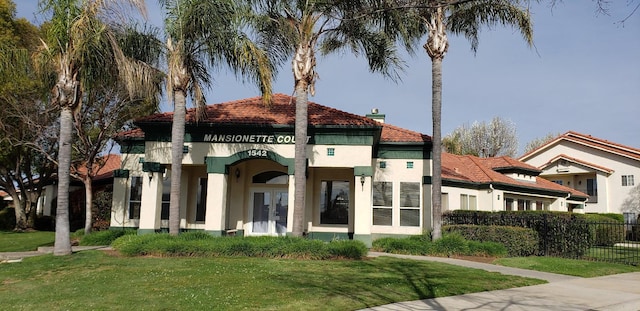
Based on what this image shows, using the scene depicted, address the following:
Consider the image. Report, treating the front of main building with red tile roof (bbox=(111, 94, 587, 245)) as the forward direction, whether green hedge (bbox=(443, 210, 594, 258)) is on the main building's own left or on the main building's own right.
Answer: on the main building's own left

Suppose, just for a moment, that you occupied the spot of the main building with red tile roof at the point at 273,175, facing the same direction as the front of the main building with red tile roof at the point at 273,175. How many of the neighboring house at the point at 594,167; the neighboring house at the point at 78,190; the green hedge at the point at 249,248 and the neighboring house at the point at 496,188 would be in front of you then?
1

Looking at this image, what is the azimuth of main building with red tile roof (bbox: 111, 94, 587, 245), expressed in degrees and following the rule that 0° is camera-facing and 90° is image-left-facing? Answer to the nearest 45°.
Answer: approximately 0°

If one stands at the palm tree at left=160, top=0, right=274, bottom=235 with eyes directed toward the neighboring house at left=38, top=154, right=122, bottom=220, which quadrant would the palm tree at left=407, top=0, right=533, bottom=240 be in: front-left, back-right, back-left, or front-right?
back-right

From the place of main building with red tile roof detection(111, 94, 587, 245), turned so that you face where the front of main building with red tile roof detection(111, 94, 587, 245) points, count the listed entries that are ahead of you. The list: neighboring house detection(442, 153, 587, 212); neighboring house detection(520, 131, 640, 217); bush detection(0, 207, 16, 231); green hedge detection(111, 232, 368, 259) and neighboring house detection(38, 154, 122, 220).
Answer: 1

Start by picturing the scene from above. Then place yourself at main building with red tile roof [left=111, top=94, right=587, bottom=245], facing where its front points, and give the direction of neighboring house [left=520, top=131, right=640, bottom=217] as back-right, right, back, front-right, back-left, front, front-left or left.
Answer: back-left

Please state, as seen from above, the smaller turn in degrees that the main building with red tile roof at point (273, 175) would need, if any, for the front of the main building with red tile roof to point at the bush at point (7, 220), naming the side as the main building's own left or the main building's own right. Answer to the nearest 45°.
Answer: approximately 135° to the main building's own right

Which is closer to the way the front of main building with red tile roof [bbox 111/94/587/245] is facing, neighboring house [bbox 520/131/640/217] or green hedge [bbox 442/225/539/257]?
the green hedge

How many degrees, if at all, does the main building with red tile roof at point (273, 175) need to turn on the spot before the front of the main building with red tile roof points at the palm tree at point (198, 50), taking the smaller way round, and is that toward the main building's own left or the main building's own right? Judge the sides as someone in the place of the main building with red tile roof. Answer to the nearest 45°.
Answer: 0° — it already faces it

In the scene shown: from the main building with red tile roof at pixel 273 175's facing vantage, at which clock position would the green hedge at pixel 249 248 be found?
The green hedge is roughly at 12 o'clock from the main building with red tile roof.

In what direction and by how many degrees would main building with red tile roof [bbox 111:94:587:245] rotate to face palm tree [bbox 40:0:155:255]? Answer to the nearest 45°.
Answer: approximately 45° to its right

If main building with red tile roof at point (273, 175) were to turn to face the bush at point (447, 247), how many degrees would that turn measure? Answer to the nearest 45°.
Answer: approximately 45° to its left

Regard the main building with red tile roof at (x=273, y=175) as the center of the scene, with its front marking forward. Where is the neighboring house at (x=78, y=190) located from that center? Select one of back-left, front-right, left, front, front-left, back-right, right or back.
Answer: back-right

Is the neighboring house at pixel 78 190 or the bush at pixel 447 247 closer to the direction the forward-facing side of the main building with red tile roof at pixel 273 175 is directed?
the bush
